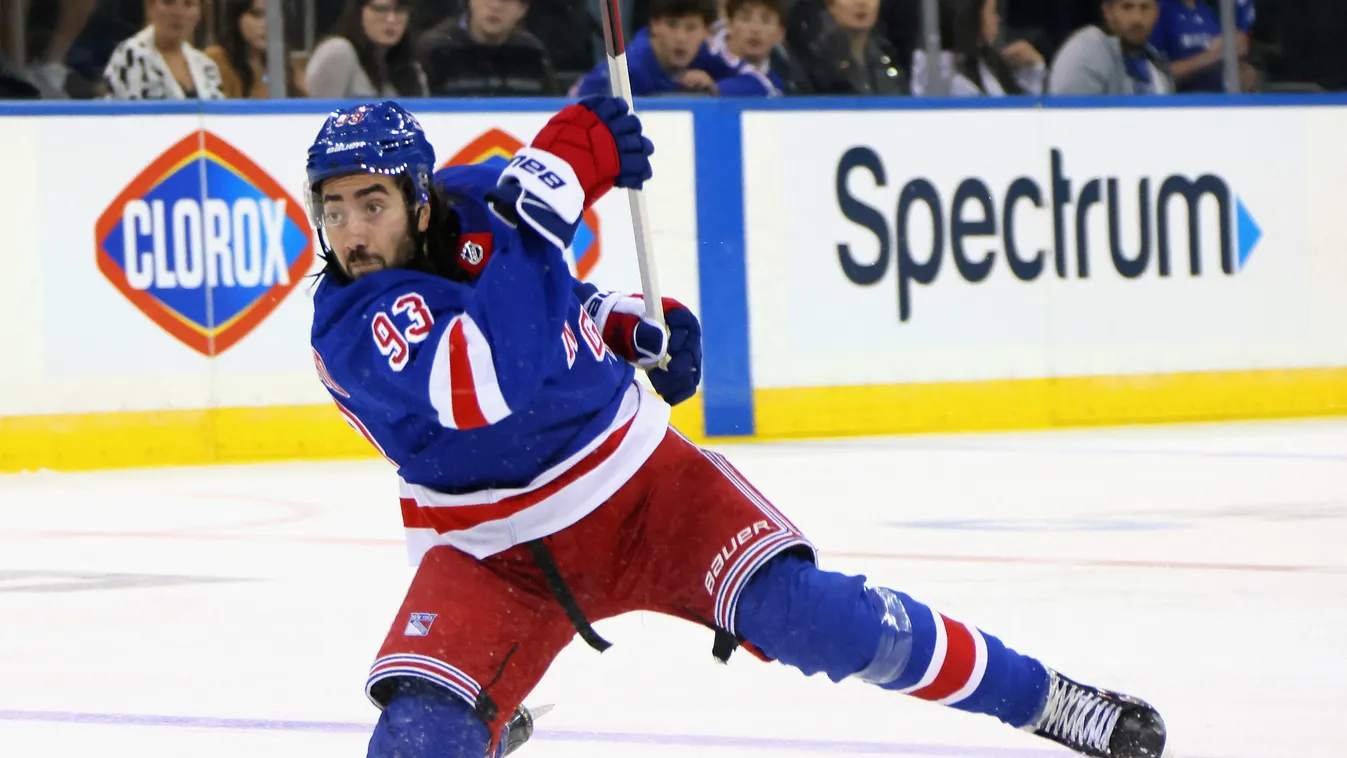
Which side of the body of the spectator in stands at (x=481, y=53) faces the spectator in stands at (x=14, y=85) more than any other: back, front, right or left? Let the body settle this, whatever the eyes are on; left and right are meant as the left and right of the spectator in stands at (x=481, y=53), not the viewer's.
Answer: right

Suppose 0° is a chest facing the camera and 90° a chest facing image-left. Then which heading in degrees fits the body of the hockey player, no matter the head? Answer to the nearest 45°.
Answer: approximately 315°

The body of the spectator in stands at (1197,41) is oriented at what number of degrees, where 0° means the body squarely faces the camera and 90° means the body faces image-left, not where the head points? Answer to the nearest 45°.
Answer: approximately 0°

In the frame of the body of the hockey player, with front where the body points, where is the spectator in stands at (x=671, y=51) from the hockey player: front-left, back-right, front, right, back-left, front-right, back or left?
back-left
